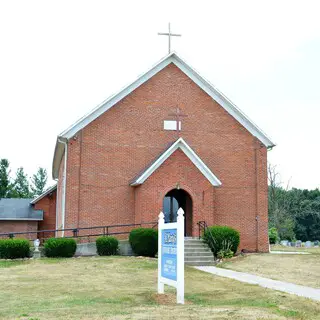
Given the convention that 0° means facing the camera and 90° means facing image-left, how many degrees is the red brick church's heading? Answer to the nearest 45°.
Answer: approximately 0°

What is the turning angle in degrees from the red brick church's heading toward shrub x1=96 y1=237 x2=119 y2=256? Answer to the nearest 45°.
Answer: approximately 45° to its right

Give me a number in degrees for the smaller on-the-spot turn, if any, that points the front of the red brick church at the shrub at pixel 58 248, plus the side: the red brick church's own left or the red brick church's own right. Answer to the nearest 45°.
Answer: approximately 45° to the red brick church's own right

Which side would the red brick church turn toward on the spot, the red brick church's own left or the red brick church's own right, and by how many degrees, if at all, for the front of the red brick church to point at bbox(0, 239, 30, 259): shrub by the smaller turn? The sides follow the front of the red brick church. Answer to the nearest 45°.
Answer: approximately 45° to the red brick church's own right

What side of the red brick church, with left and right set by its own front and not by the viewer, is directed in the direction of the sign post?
front
